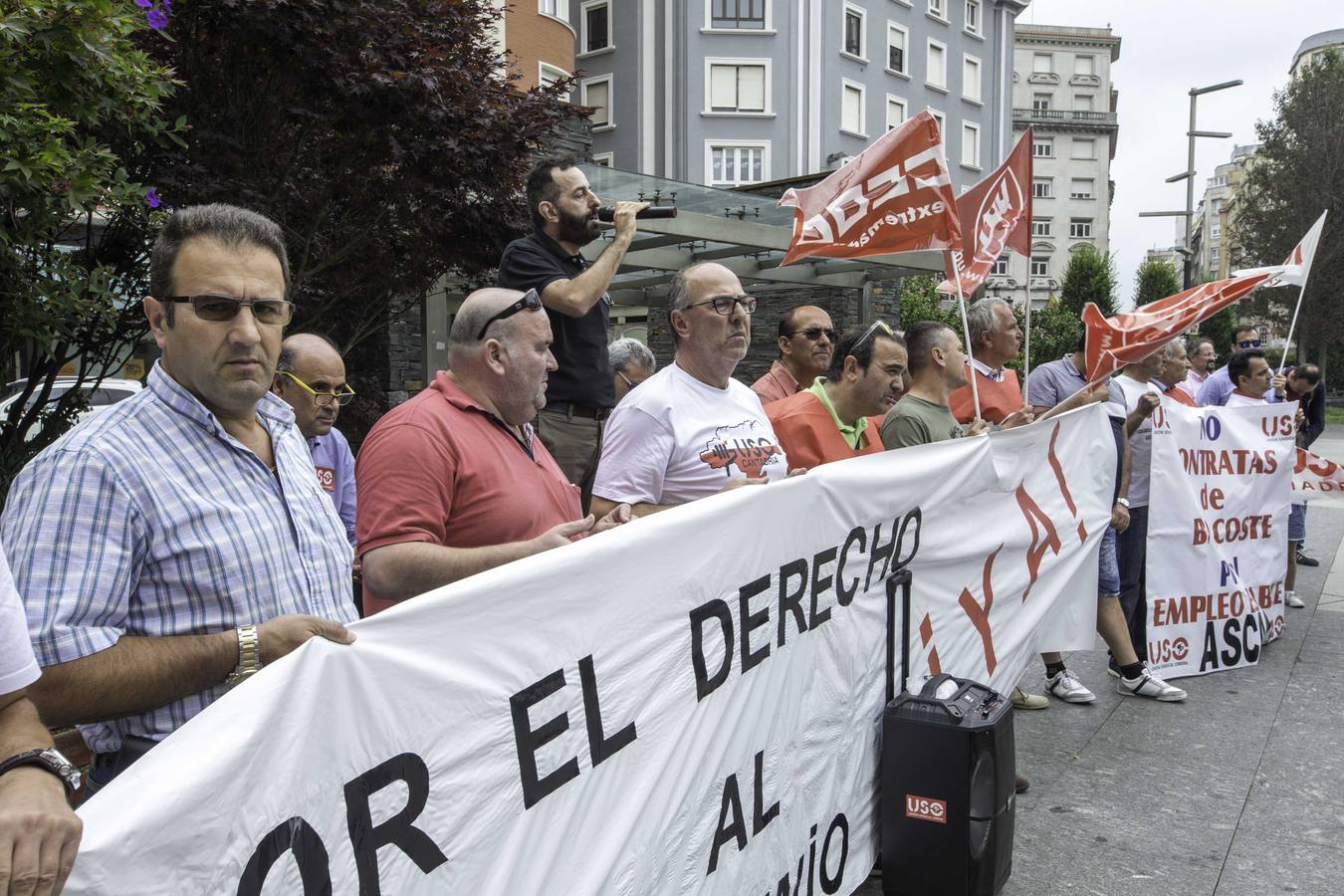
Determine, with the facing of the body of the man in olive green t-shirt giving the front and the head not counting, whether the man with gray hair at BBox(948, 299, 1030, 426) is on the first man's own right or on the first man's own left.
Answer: on the first man's own left

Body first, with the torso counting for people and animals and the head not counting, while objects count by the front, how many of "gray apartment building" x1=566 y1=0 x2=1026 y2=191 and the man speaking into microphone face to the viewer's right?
1

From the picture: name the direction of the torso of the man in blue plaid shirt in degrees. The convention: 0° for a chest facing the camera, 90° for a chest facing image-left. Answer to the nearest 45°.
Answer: approximately 315°

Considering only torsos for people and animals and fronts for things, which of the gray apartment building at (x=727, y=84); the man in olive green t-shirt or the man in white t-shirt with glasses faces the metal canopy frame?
the gray apartment building

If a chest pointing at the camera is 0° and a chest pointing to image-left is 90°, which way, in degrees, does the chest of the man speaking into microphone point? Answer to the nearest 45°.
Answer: approximately 270°

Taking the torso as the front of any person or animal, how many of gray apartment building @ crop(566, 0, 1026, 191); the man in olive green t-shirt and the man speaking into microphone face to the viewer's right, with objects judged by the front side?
2

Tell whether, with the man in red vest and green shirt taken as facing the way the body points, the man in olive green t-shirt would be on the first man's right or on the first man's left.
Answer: on the first man's left

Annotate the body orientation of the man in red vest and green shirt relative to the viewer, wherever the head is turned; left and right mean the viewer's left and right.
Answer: facing the viewer and to the right of the viewer
